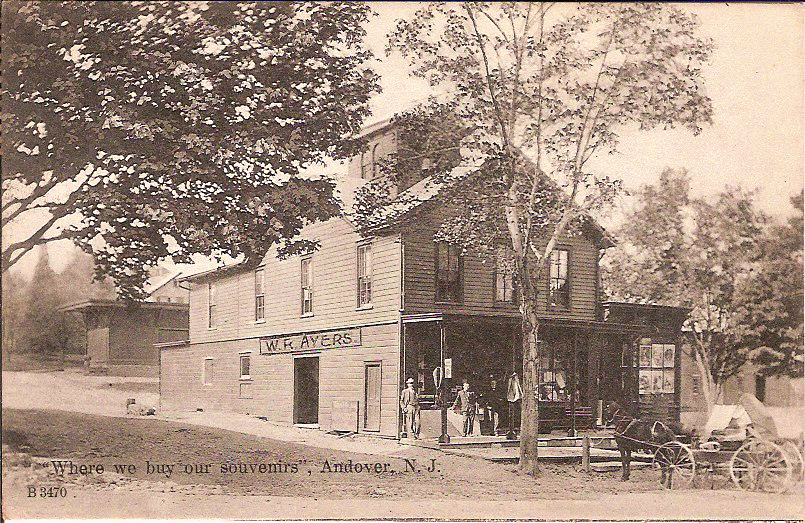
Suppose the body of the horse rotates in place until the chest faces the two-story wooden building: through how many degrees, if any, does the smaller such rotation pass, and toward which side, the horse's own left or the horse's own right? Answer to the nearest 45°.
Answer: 0° — it already faces it

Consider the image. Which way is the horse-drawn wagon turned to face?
to the viewer's left

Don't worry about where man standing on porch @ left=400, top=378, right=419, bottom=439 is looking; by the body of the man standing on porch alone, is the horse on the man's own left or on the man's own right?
on the man's own left

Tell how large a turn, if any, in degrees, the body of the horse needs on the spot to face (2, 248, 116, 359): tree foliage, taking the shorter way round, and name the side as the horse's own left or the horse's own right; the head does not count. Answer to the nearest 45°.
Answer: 0° — it already faces it

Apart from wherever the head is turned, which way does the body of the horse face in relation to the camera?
to the viewer's left

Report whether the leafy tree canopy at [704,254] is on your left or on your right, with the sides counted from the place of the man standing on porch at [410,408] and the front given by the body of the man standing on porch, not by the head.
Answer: on your left

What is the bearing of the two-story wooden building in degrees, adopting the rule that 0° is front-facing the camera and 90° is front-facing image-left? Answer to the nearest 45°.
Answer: approximately 315°

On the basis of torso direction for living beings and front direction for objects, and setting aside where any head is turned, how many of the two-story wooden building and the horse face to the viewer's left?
1

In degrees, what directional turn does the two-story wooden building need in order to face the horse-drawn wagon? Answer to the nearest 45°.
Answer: approximately 45° to its left

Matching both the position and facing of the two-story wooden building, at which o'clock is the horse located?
The horse is roughly at 11 o'clock from the two-story wooden building.

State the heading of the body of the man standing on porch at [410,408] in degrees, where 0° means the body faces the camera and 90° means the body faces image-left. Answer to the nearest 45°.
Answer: approximately 0°
